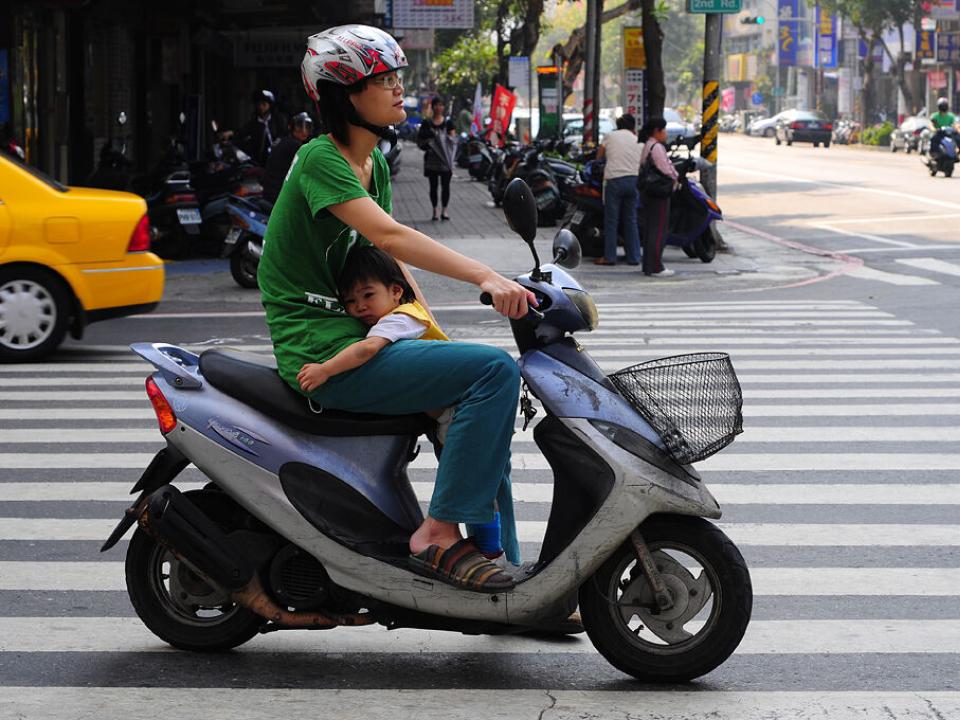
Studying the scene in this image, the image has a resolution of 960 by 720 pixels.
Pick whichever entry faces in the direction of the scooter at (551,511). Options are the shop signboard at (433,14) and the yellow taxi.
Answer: the shop signboard

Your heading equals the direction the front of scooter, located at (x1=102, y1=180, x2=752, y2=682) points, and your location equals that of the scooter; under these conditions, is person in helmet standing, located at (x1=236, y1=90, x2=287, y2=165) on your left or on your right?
on your left

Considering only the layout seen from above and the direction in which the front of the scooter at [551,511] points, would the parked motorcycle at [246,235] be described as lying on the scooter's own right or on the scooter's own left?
on the scooter's own left

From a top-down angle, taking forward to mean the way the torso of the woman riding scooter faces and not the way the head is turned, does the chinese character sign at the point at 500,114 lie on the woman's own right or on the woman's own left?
on the woman's own left

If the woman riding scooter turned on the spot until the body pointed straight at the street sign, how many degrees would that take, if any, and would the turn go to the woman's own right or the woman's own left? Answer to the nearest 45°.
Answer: approximately 90° to the woman's own left

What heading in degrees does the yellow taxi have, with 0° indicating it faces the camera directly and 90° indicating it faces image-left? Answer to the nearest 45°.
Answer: approximately 90°

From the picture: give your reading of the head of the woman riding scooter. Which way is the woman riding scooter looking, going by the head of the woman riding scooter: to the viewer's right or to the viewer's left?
to the viewer's right

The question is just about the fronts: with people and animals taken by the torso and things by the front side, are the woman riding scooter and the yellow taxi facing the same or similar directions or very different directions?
very different directions

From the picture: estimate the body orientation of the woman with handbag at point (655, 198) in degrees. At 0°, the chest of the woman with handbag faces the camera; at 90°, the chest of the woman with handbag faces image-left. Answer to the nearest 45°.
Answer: approximately 270°
